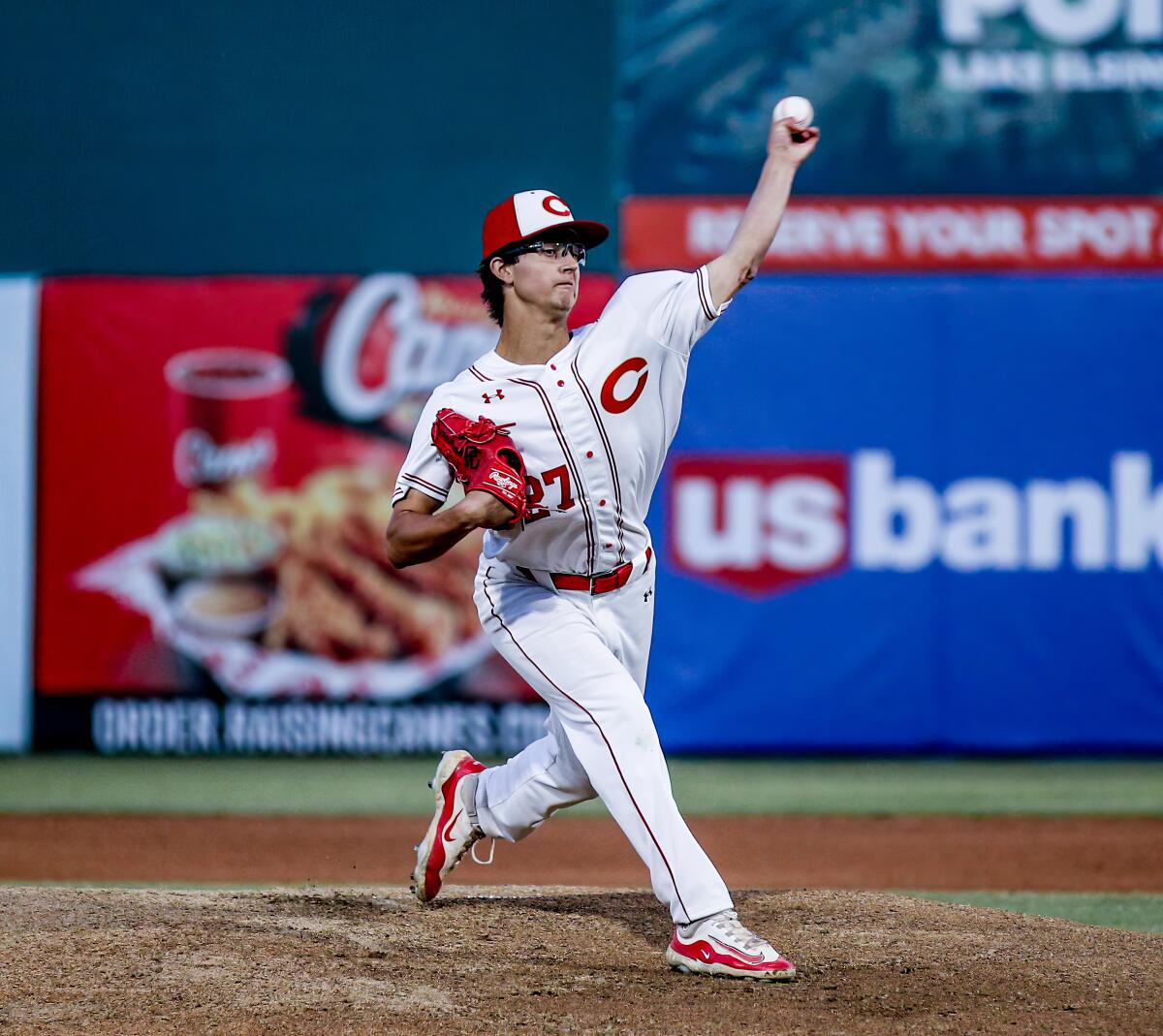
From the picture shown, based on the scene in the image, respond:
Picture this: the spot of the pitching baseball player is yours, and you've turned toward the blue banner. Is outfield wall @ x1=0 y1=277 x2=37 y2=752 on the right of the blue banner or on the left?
left

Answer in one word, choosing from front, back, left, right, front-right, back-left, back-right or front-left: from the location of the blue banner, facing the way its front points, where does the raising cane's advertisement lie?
right

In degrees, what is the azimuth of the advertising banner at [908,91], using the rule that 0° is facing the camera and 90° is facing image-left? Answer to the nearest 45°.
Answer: approximately 0°

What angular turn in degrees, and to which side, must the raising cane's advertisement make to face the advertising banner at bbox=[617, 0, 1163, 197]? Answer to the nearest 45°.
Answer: approximately 90° to its left

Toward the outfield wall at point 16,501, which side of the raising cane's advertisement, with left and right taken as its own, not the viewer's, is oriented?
right

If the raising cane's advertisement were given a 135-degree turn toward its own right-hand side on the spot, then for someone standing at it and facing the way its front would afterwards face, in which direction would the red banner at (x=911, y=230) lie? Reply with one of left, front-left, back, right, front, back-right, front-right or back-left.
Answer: back-right

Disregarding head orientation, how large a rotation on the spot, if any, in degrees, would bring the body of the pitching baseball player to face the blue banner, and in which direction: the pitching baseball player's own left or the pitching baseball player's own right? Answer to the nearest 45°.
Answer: approximately 135° to the pitching baseball player's own left

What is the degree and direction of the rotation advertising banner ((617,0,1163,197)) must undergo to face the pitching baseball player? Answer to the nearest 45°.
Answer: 0° — it already faces them
